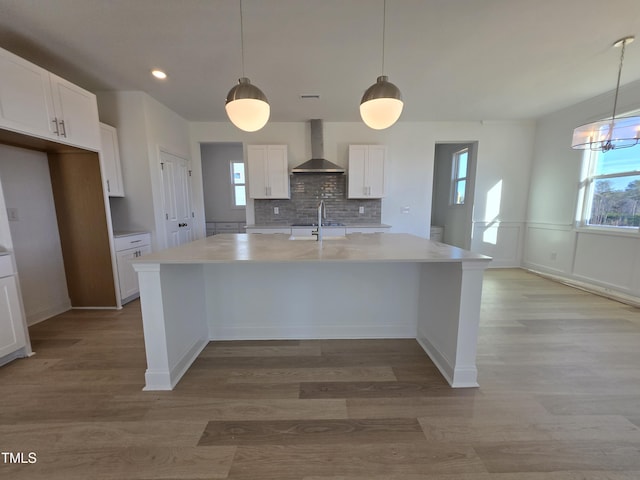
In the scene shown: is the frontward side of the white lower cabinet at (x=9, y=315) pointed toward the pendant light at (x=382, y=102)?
yes

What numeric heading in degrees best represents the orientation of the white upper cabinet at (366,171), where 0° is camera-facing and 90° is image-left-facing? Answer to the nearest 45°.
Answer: approximately 0°

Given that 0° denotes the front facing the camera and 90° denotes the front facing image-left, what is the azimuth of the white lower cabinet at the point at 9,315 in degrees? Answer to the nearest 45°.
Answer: approximately 315°

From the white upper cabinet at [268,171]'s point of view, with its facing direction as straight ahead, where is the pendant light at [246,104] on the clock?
The pendant light is roughly at 12 o'clock from the white upper cabinet.

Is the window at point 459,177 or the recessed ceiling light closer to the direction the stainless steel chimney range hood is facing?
the recessed ceiling light

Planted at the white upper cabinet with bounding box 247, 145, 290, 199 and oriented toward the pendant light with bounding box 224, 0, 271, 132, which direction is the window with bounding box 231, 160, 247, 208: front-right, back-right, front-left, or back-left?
back-right

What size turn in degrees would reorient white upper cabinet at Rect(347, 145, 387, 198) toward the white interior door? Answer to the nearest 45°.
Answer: approximately 90° to its right

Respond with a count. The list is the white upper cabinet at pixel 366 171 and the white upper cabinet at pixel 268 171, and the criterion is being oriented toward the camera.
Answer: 2

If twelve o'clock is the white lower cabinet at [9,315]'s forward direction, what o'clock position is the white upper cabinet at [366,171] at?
The white upper cabinet is roughly at 11 o'clock from the white lower cabinet.
